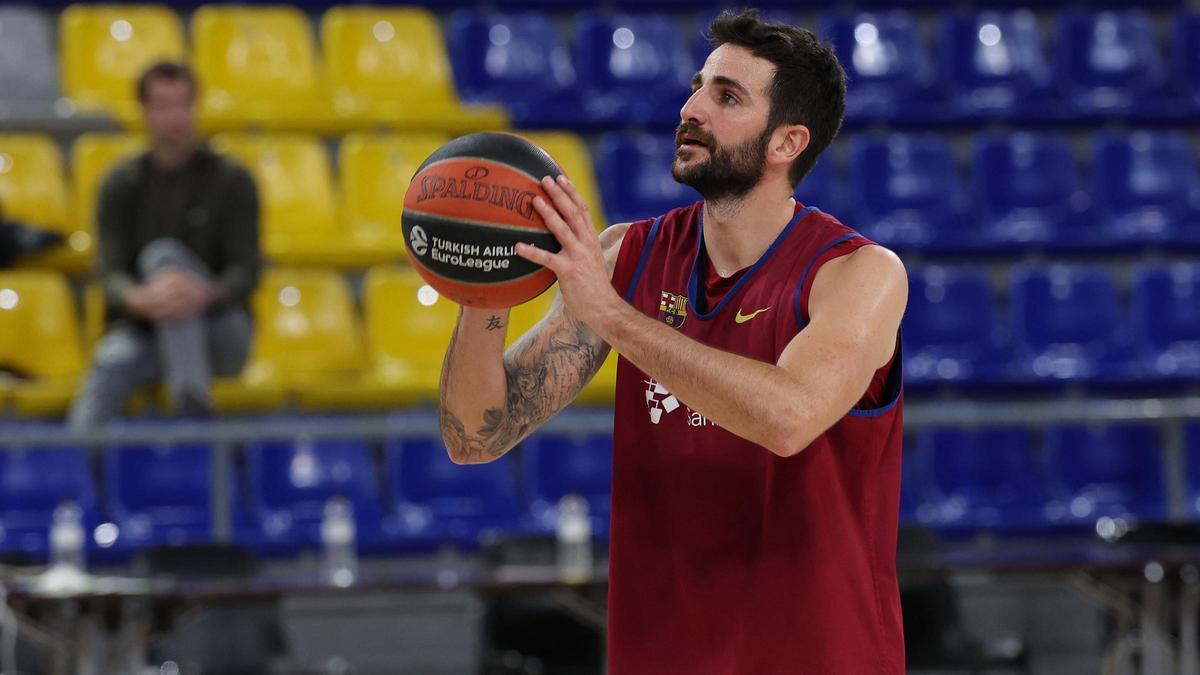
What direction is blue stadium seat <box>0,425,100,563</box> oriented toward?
toward the camera

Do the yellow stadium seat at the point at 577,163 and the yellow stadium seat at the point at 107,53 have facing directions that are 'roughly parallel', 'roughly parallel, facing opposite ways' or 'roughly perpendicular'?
roughly parallel

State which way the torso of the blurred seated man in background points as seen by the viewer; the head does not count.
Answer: toward the camera

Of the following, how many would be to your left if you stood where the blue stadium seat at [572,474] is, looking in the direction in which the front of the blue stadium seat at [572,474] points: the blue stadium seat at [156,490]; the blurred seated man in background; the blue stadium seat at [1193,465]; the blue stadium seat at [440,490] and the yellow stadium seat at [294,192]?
1

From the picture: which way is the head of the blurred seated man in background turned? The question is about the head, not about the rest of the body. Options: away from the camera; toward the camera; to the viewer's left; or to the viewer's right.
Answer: toward the camera

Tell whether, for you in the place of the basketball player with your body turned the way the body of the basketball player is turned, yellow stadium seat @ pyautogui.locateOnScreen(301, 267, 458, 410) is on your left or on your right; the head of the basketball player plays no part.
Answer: on your right

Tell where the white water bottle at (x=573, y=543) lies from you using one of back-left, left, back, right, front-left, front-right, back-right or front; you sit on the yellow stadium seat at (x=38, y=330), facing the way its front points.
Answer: front-left

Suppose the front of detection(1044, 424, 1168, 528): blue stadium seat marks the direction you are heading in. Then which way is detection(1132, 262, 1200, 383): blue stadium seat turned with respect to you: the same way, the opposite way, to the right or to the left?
the same way

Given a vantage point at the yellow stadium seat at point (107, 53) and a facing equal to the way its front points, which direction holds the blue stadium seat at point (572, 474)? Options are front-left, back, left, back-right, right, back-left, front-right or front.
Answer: front-left

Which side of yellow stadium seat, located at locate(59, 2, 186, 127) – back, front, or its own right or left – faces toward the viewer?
front

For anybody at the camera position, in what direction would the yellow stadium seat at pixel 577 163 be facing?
facing the viewer

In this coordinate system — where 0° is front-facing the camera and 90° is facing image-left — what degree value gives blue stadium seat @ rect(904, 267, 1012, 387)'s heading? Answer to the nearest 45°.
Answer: approximately 0°

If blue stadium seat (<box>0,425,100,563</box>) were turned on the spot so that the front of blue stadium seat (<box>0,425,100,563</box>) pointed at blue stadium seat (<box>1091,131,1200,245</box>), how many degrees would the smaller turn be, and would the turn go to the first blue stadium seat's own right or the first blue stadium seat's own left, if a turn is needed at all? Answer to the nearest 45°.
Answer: approximately 90° to the first blue stadium seat's own left
